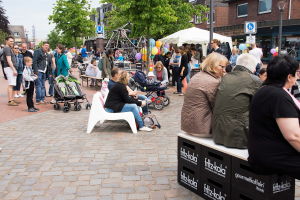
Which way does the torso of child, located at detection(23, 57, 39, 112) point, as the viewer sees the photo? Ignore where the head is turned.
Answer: to the viewer's right

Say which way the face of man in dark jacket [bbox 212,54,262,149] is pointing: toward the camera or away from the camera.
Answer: away from the camera

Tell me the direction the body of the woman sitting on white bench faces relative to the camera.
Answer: to the viewer's right

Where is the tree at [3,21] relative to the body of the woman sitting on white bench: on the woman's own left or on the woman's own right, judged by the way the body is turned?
on the woman's own left

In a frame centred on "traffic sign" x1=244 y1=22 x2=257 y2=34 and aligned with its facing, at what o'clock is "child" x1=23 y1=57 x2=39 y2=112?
The child is roughly at 1 o'clock from the traffic sign.

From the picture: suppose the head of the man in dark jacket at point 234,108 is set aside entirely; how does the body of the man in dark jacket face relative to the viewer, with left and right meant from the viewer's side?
facing away from the viewer and to the right of the viewer
